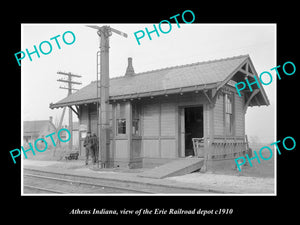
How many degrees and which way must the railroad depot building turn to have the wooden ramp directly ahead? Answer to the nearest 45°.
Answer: approximately 45° to its left

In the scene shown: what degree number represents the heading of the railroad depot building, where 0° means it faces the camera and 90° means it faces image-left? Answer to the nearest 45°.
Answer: approximately 45°
